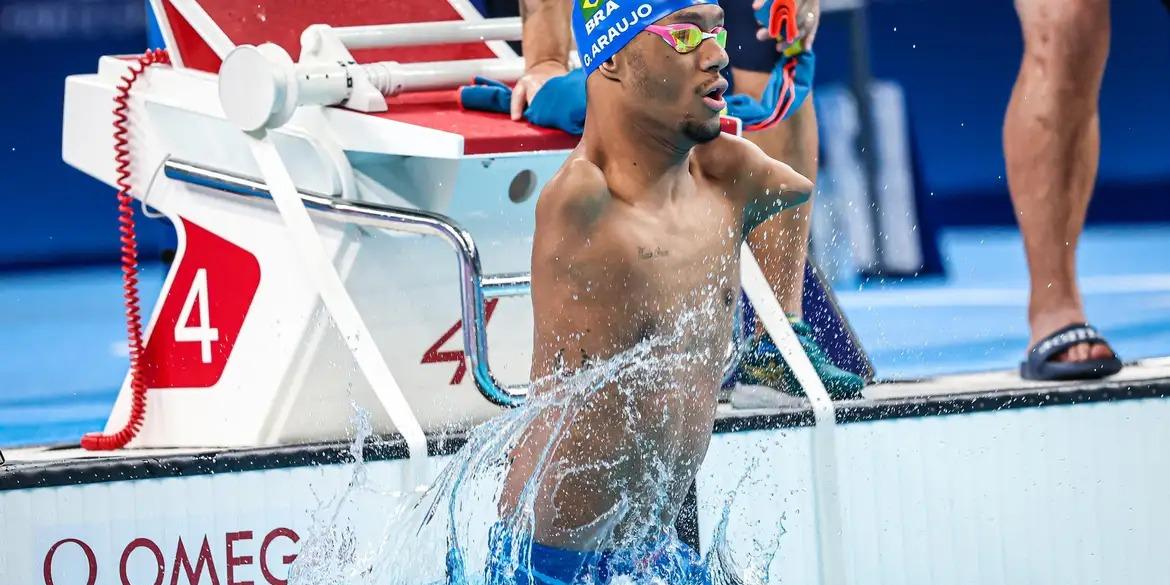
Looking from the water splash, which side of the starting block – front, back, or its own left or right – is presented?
front

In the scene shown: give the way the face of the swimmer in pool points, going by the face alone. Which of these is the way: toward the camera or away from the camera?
toward the camera

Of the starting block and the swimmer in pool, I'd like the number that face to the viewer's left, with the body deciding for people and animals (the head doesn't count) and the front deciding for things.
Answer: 0

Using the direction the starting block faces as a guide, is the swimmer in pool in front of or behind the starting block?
in front

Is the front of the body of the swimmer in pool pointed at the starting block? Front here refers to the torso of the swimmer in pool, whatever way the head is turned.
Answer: no

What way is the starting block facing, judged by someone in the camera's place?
facing the viewer and to the right of the viewer

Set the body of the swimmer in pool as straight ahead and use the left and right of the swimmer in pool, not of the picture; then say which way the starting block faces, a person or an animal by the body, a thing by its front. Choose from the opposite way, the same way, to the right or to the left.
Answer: the same way
